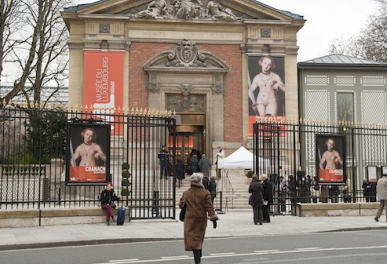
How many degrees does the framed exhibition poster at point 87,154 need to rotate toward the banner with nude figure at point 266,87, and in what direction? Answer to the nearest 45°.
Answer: approximately 135° to its left

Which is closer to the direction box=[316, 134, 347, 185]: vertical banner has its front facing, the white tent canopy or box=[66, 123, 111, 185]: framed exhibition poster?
the framed exhibition poster

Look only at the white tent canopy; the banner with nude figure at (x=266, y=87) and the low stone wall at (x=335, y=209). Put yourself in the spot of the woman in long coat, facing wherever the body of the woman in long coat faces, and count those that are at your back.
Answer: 0

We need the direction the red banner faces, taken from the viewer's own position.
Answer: facing the viewer

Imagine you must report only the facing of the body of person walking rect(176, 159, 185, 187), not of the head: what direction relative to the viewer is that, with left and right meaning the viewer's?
facing away from the viewer

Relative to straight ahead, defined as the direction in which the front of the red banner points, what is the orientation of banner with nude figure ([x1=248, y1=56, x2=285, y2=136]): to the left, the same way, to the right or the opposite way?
the same way

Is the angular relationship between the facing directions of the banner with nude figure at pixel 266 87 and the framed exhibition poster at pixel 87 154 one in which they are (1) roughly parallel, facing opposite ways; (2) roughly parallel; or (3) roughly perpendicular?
roughly parallel

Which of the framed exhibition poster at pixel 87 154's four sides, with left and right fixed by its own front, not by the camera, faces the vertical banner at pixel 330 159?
left

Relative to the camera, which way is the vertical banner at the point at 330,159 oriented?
toward the camera

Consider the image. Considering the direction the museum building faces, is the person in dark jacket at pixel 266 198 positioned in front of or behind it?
in front

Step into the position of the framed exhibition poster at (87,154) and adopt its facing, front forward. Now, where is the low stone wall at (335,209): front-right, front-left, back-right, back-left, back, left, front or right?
left

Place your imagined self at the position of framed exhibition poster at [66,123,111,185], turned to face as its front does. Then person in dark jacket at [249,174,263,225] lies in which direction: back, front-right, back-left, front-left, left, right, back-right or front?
left

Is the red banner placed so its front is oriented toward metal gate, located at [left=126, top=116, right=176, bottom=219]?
yes
